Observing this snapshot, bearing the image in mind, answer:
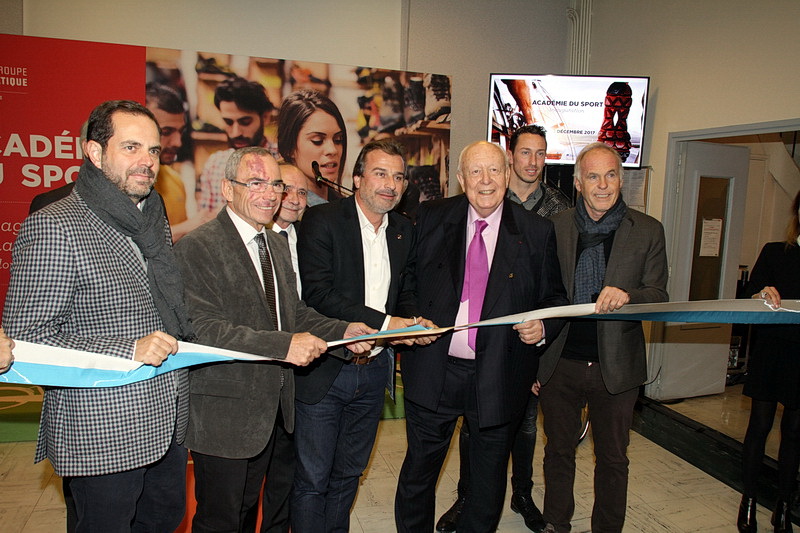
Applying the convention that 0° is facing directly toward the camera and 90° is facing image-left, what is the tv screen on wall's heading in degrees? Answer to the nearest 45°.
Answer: approximately 0°

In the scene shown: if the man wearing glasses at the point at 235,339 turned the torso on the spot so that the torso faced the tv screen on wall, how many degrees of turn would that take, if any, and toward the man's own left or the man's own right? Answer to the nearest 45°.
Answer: approximately 90° to the man's own left

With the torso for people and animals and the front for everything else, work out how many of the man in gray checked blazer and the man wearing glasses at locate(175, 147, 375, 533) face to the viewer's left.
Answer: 0

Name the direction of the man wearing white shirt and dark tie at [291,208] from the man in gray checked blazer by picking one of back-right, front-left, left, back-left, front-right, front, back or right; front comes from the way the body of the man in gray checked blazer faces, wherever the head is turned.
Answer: left

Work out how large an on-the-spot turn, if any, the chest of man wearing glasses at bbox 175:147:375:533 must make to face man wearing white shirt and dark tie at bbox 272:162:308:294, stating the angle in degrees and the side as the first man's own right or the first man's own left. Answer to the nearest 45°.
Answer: approximately 135° to the first man's own left

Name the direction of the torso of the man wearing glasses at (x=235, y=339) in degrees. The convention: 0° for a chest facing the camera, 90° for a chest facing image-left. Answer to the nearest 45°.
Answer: approximately 315°

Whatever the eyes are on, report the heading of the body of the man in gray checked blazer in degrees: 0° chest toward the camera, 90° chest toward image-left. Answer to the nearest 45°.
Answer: approximately 315°

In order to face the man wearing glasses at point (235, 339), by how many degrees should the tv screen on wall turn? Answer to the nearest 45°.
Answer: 0° — it already faces them

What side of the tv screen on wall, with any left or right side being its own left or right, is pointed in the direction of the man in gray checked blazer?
front
